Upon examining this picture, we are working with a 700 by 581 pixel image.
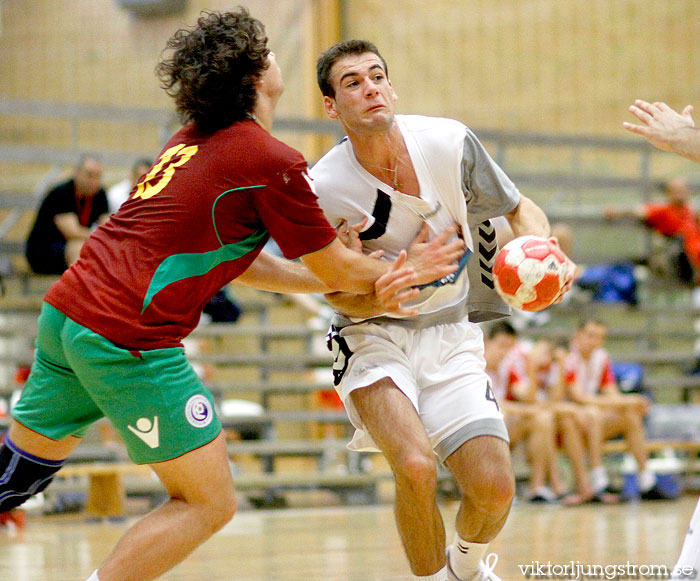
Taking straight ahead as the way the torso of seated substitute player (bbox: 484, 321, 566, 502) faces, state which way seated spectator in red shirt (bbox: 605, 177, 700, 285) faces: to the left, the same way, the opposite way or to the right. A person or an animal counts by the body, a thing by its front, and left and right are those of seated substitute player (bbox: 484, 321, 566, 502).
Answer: to the right

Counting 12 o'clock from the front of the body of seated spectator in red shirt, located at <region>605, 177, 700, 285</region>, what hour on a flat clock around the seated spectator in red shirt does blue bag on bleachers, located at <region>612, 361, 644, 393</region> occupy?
The blue bag on bleachers is roughly at 11 o'clock from the seated spectator in red shirt.

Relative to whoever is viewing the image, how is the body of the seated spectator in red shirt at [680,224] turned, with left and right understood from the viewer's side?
facing the viewer and to the left of the viewer

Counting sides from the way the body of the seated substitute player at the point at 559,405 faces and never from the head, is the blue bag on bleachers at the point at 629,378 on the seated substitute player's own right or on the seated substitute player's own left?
on the seated substitute player's own left

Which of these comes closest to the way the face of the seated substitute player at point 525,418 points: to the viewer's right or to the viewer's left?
to the viewer's left

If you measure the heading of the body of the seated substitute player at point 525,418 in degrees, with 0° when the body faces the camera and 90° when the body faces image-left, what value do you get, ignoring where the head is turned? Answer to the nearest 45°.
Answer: approximately 315°

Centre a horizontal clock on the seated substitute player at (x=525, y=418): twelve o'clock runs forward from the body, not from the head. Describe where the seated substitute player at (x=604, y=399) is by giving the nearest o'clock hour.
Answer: the seated substitute player at (x=604, y=399) is roughly at 9 o'clock from the seated substitute player at (x=525, y=418).

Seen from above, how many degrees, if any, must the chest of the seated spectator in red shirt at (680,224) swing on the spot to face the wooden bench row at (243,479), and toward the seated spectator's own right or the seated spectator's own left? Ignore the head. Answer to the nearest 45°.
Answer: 0° — they already face it

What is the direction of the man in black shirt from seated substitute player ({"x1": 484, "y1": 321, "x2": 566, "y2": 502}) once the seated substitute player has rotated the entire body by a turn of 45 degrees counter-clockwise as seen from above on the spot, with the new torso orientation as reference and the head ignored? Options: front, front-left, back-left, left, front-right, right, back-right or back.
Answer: back

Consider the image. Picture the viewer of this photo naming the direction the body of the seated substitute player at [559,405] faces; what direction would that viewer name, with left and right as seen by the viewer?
facing the viewer and to the right of the viewer

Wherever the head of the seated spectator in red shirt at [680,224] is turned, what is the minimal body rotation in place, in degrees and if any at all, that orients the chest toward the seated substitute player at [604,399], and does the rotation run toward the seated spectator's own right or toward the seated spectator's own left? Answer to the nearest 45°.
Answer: approximately 45° to the seated spectator's own left

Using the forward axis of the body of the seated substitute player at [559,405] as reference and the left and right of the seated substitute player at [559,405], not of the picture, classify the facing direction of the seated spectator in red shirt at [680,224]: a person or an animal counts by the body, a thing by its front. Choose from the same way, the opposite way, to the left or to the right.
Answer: to the right

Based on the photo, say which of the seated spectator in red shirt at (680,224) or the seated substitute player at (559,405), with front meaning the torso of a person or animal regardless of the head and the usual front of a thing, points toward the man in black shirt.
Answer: the seated spectator in red shirt at (680,224)

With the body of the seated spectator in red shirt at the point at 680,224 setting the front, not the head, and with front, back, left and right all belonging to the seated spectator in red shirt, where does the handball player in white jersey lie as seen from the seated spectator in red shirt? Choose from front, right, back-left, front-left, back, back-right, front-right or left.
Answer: front-left

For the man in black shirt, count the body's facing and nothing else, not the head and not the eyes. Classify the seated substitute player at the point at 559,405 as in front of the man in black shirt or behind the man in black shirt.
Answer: in front
